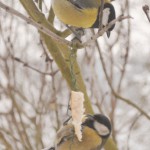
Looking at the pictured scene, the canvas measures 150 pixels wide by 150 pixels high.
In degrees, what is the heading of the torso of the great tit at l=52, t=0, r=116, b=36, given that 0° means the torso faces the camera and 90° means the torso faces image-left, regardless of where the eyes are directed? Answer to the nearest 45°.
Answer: approximately 270°
